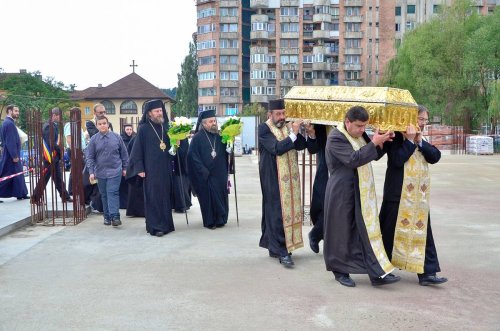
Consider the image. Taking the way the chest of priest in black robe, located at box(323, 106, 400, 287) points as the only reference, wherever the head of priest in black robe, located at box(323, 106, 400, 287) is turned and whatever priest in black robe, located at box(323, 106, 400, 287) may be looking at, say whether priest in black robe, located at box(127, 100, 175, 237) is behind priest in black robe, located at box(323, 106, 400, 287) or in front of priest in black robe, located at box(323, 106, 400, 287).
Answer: behind

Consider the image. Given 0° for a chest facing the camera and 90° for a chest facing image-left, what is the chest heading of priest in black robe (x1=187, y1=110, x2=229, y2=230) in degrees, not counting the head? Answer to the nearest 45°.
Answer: approximately 315°

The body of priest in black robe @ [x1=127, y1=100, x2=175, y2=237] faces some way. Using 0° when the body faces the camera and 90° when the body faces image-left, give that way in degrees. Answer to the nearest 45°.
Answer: approximately 315°

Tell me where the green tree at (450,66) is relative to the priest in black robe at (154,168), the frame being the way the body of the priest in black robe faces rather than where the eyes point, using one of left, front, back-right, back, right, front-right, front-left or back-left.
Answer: left

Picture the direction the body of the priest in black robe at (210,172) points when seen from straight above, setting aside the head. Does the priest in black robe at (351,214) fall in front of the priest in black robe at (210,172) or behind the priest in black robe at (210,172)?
in front
